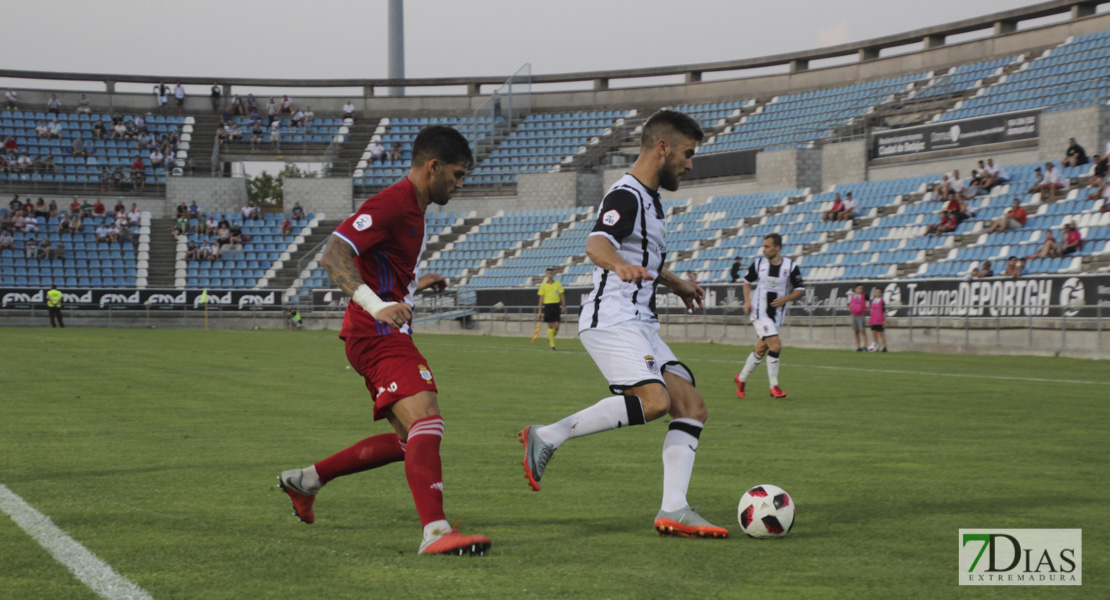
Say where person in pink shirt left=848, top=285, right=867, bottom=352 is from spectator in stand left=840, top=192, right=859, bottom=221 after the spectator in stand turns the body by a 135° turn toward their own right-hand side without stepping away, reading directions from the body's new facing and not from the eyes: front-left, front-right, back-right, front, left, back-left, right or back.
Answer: back

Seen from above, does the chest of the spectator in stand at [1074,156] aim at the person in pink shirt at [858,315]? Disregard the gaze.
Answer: yes

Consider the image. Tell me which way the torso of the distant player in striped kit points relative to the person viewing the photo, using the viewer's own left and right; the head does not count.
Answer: facing the viewer

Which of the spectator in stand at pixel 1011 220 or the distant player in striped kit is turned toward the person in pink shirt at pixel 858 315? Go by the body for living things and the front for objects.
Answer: the spectator in stand

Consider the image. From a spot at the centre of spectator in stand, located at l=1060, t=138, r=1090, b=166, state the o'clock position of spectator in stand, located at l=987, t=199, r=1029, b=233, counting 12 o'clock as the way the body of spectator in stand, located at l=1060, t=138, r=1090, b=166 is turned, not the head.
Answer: spectator in stand, located at l=987, t=199, r=1029, b=233 is roughly at 12 o'clock from spectator in stand, located at l=1060, t=138, r=1090, b=166.

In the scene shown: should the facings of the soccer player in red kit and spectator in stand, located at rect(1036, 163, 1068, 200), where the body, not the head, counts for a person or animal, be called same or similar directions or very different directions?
very different directions

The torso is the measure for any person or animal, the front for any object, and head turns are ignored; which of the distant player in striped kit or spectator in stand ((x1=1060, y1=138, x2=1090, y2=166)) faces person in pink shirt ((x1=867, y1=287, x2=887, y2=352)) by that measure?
the spectator in stand

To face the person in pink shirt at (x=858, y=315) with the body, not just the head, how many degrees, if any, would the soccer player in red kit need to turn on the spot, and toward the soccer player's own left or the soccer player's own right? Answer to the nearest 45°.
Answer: approximately 45° to the soccer player's own left

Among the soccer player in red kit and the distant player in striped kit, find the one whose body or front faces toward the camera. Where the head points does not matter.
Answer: the distant player in striped kit

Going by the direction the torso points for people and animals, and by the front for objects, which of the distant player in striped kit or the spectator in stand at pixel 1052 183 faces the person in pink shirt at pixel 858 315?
the spectator in stand

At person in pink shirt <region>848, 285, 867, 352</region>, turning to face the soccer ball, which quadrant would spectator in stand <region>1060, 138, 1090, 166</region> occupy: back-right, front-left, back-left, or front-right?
back-left

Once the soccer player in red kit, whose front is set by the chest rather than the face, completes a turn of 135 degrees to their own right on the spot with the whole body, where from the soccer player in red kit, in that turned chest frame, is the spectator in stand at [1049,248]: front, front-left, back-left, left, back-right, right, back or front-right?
back

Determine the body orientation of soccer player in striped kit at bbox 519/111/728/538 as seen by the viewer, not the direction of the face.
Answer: to the viewer's right

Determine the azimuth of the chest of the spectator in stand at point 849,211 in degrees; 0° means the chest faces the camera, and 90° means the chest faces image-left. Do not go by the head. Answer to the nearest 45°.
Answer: approximately 45°
